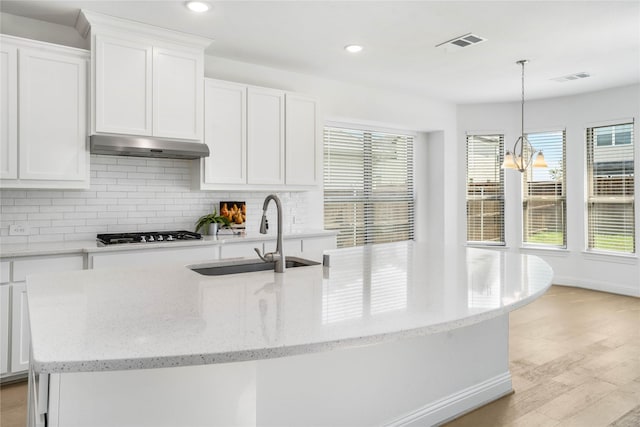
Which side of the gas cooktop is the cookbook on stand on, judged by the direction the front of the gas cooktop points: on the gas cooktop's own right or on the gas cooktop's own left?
on the gas cooktop's own left

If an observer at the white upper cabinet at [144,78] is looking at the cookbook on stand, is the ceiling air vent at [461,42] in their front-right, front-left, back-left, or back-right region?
front-right

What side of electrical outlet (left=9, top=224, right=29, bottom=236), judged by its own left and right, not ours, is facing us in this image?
front

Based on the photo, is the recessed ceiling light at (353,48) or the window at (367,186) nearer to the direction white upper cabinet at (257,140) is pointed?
the recessed ceiling light

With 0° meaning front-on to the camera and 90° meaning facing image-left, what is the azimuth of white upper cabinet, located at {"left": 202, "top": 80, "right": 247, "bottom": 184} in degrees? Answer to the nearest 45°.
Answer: approximately 315°

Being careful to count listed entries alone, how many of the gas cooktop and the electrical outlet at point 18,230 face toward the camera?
2

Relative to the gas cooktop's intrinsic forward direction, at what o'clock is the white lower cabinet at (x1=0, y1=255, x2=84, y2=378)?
The white lower cabinet is roughly at 2 o'clock from the gas cooktop.

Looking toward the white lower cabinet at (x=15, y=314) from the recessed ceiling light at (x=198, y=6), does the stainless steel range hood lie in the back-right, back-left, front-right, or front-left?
front-right

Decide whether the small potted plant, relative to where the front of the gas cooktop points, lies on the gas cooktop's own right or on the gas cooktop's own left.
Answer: on the gas cooktop's own left

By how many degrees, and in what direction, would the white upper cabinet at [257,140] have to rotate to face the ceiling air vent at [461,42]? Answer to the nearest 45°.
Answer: approximately 45° to its left

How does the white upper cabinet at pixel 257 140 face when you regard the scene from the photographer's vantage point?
facing the viewer and to the right of the viewer

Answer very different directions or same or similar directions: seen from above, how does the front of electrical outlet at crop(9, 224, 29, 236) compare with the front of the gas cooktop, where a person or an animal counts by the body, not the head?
same or similar directions

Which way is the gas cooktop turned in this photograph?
toward the camera
